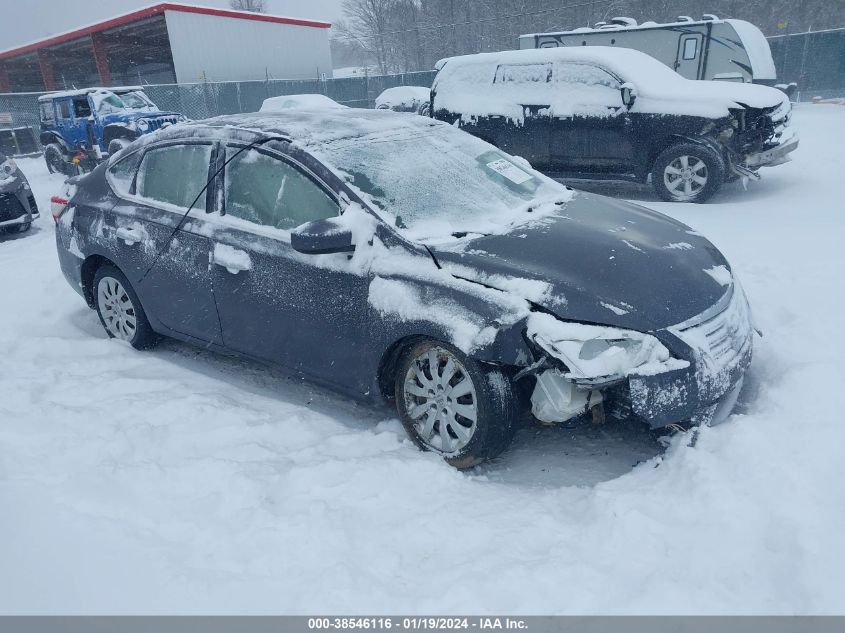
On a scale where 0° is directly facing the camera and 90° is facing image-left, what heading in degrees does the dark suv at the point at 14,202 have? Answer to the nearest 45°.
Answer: approximately 315°

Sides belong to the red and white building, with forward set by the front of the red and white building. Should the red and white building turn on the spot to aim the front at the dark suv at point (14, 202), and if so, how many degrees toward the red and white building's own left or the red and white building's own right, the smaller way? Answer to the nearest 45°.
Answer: approximately 45° to the red and white building's own left

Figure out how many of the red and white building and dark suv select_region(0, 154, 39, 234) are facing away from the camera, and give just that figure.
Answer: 0

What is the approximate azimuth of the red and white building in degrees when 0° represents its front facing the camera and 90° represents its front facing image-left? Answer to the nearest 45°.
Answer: approximately 45°

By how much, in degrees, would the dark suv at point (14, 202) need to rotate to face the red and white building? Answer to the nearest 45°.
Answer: approximately 135° to its left

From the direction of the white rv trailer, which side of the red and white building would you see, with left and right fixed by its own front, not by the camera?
left

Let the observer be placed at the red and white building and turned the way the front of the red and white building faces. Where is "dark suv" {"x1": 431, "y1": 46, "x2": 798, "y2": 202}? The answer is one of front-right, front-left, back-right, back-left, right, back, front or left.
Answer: front-left

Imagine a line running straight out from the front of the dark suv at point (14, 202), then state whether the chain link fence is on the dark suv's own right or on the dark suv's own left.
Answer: on the dark suv's own left
